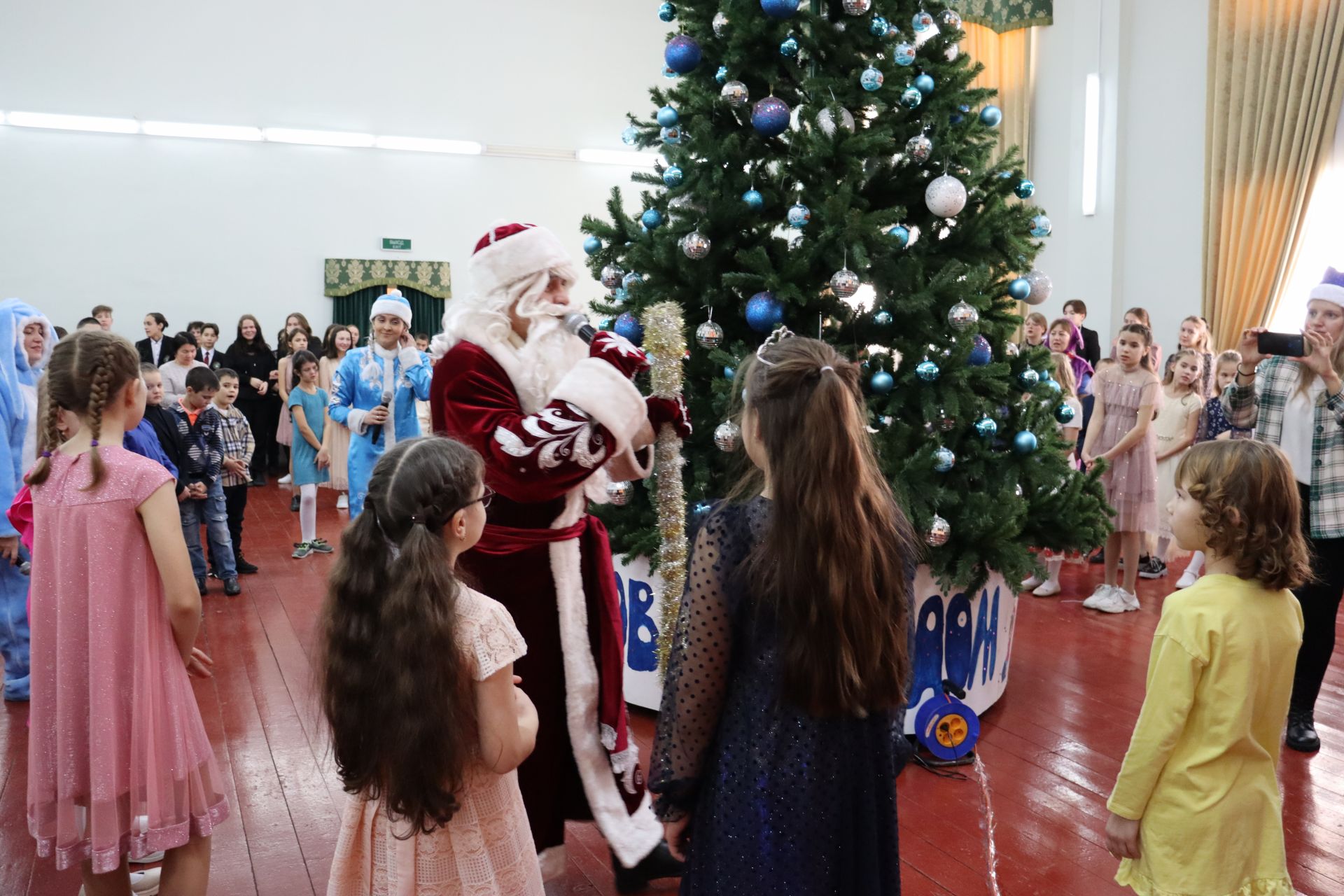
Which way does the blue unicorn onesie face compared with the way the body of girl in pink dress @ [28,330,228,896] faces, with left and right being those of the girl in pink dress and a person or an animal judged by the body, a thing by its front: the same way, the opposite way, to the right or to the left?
to the right

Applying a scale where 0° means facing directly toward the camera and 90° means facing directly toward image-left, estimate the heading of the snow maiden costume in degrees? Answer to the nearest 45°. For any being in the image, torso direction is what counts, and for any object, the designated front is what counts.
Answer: approximately 0°

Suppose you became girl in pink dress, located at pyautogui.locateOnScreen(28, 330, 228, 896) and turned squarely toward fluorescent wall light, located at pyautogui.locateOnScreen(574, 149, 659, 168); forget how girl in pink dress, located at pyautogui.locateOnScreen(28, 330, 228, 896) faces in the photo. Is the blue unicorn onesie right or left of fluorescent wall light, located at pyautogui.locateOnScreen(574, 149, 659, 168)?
left

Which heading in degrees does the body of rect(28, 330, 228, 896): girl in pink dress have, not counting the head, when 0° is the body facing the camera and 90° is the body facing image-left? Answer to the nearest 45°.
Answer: approximately 225°

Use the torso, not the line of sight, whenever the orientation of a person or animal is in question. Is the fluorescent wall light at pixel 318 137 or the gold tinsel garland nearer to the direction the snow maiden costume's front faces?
the gold tinsel garland

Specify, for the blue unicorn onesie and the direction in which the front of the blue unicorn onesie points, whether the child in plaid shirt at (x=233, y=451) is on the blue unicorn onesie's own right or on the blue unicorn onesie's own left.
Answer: on the blue unicorn onesie's own left

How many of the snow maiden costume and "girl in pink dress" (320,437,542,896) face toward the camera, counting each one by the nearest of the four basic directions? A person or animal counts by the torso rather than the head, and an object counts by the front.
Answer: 1

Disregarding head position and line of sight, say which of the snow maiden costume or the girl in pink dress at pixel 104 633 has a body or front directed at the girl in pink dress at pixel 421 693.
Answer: the snow maiden costume

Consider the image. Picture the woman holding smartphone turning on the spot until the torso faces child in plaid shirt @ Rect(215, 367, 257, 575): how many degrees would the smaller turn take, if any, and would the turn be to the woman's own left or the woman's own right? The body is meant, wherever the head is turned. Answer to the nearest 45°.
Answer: approximately 45° to the woman's own right

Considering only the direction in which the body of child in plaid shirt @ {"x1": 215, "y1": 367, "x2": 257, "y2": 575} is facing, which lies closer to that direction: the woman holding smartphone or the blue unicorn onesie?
the woman holding smartphone
